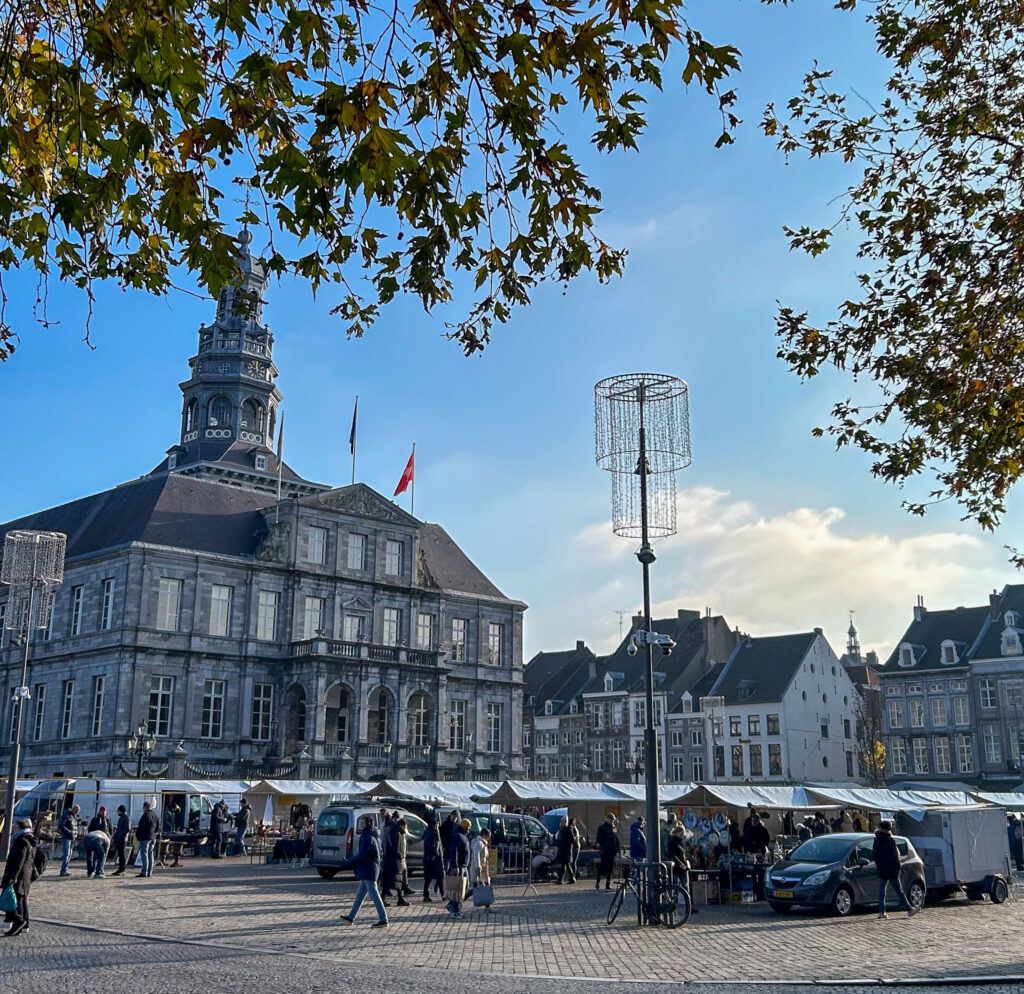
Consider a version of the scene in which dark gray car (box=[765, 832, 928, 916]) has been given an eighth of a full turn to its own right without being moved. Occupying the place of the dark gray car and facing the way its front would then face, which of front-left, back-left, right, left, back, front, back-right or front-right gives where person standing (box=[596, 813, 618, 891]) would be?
front-right

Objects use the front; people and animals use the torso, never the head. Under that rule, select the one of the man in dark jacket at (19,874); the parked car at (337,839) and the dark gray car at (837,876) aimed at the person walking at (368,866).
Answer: the dark gray car

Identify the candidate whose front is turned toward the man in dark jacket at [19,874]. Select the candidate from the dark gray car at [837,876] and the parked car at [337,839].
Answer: the dark gray car

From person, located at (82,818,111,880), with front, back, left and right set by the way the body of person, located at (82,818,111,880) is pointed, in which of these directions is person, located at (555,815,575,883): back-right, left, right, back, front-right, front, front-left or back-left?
right

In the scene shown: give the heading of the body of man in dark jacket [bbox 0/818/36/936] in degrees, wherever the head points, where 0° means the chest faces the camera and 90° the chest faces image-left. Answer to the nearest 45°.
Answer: approximately 90°

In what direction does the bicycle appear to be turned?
to the viewer's left

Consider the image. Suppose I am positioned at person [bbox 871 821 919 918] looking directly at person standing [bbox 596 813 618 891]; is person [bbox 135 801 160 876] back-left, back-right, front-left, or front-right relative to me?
front-left

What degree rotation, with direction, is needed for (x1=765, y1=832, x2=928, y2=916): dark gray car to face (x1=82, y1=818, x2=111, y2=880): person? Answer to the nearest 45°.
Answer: approximately 45° to its right

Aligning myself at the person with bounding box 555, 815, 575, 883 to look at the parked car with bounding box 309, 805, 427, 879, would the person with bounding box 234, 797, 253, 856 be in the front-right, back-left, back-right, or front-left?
front-right

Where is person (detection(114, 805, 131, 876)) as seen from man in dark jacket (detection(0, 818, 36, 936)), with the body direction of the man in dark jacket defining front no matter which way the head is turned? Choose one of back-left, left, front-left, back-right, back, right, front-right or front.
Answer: right

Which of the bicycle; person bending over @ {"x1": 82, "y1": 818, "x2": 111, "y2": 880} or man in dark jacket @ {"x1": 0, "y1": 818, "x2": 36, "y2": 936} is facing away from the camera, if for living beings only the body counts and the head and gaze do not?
the person bending over

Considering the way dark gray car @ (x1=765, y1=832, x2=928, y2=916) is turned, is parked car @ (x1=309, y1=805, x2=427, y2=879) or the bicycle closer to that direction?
the bicycle

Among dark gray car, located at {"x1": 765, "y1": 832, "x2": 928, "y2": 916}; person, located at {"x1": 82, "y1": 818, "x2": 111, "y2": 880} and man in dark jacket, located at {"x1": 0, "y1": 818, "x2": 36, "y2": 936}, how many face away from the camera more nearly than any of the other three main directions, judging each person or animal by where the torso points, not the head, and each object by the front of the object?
1

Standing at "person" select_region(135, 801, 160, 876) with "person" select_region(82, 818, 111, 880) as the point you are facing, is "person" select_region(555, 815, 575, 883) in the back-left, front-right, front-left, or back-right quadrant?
back-left
